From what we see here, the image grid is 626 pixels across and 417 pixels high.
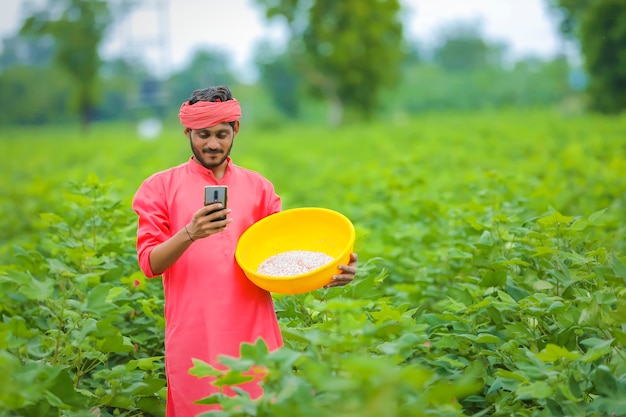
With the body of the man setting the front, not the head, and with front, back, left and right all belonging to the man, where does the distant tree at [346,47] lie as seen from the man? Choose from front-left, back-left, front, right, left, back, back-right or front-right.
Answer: back

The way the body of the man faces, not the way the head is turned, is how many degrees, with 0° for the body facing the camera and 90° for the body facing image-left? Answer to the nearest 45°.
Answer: approximately 0°

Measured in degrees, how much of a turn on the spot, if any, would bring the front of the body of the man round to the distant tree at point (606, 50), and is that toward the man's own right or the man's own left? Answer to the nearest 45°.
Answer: approximately 135° to the man's own left

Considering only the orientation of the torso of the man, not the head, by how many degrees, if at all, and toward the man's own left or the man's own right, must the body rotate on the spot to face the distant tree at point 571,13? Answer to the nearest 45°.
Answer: approximately 135° to the man's own left

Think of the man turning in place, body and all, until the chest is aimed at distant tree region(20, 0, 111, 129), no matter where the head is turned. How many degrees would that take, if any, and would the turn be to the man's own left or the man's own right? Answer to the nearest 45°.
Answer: approximately 180°
